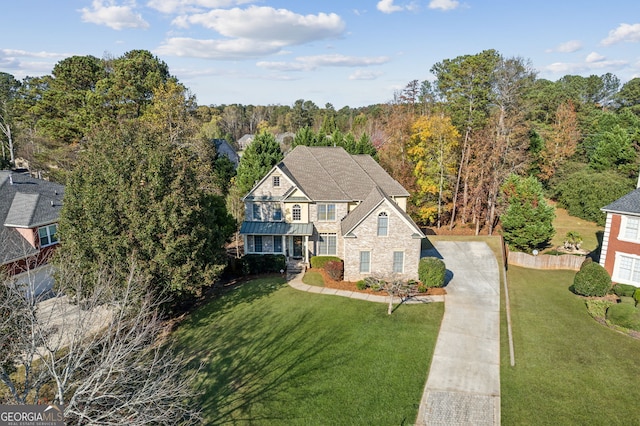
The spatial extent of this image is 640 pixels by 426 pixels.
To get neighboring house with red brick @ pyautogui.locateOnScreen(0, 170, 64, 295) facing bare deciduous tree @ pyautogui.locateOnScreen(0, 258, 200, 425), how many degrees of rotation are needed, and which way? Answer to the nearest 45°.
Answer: approximately 45° to its right

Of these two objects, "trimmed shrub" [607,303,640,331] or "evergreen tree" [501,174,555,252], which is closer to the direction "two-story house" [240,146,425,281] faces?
the trimmed shrub

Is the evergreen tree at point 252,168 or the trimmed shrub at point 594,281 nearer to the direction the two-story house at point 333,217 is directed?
the trimmed shrub

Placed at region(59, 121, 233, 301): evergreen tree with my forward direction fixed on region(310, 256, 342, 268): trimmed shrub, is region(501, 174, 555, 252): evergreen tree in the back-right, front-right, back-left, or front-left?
front-right

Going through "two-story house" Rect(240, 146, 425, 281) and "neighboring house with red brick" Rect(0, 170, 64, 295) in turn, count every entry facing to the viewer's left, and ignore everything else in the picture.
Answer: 0

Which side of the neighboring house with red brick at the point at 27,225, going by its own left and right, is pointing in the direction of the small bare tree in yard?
left

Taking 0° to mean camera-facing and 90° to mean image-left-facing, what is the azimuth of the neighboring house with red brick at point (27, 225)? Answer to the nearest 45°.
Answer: approximately 315°

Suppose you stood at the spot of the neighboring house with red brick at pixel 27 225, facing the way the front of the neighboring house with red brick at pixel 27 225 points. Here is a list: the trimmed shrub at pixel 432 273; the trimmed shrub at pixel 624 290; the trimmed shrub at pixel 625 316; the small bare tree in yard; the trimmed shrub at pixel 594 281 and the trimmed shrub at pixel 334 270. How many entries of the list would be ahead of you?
6

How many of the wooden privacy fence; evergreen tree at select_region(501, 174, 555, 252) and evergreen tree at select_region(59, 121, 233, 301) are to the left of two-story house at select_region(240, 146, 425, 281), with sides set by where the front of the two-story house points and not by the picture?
2

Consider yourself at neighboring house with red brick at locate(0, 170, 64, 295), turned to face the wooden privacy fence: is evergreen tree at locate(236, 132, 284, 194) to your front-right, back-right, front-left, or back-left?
front-left

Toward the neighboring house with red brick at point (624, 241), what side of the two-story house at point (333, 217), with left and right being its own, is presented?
left

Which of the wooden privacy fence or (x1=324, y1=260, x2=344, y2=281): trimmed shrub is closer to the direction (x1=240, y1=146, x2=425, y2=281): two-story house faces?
the trimmed shrub

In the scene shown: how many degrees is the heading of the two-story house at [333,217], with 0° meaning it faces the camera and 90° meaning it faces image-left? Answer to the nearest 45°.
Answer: approximately 0°
